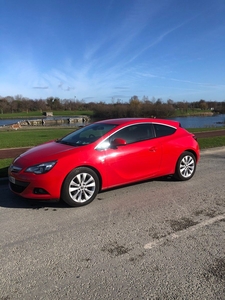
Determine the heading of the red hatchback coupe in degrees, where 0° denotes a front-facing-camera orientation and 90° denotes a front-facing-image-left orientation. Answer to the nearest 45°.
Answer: approximately 45°
